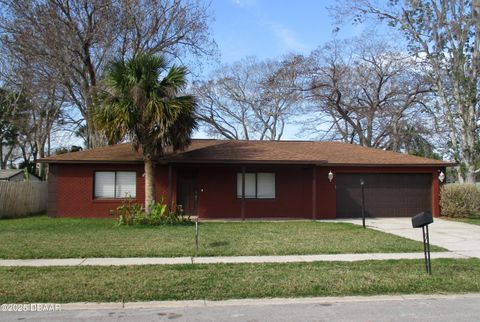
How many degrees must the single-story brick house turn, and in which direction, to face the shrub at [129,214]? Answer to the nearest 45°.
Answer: approximately 45° to its right

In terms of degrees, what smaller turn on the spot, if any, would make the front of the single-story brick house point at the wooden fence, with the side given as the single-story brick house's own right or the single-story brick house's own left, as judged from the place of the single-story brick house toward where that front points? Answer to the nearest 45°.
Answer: approximately 90° to the single-story brick house's own right

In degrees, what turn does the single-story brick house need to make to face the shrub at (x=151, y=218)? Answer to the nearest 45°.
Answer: approximately 45° to its right

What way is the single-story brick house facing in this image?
toward the camera

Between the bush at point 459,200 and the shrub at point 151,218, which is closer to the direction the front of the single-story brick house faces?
the shrub

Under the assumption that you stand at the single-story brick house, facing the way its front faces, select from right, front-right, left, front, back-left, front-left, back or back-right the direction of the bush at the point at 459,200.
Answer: left

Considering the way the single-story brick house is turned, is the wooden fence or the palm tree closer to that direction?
the palm tree
